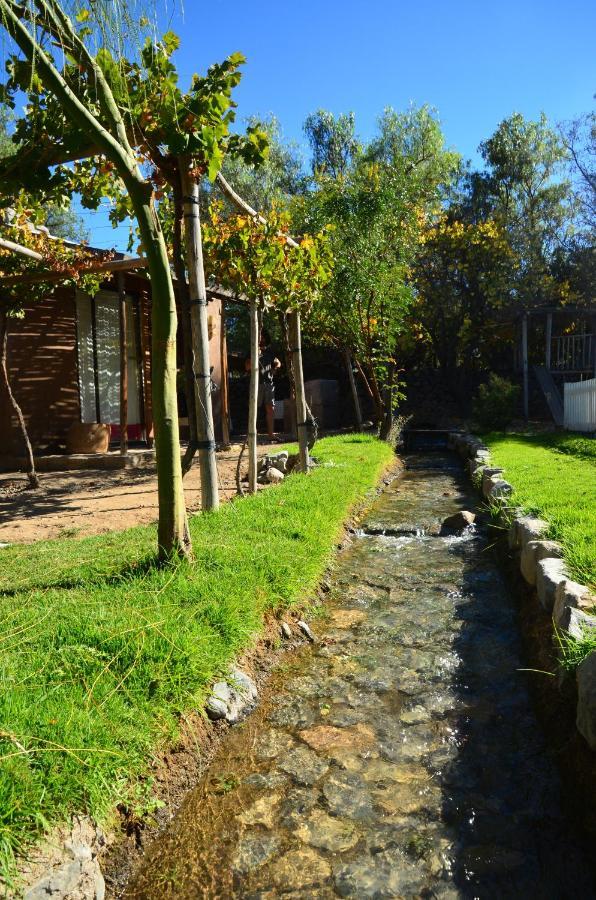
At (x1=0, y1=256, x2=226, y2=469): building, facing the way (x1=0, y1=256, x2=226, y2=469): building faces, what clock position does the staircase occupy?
The staircase is roughly at 10 o'clock from the building.

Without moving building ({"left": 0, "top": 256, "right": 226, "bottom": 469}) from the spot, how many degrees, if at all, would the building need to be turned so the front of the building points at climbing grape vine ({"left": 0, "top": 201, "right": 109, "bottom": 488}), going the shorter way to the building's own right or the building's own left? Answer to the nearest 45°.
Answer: approximately 45° to the building's own right

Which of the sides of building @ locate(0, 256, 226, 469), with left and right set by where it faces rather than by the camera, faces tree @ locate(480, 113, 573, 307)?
left

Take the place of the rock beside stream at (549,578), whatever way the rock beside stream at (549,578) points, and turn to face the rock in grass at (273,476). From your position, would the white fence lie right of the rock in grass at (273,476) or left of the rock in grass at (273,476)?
right

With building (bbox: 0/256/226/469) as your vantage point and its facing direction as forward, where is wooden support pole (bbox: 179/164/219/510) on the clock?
The wooden support pole is roughly at 1 o'clock from the building.

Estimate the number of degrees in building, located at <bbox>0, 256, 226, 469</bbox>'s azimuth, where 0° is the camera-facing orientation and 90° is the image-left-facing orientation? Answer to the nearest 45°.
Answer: approximately 315°
